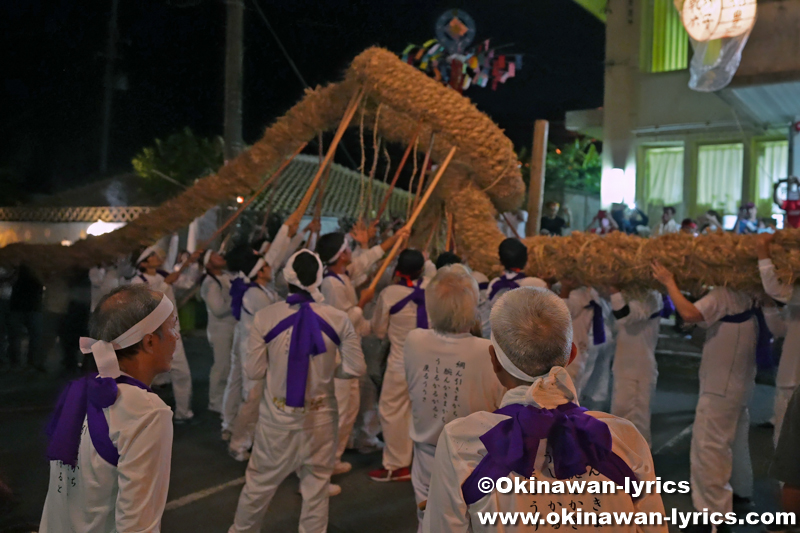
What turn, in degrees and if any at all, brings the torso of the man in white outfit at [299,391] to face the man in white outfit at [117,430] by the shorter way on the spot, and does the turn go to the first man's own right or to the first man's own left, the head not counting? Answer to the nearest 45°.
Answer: approximately 180°

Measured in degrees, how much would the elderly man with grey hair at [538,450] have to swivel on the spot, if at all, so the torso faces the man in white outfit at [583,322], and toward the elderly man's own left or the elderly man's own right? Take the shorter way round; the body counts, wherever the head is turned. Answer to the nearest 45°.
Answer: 0° — they already face them

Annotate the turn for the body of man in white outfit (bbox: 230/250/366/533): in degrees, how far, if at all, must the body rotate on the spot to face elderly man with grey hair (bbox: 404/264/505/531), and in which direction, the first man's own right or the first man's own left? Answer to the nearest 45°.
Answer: approximately 135° to the first man's own right

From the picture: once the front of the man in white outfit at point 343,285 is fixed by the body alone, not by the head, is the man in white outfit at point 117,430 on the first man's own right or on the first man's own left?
on the first man's own right

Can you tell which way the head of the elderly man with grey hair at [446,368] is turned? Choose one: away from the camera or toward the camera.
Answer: away from the camera

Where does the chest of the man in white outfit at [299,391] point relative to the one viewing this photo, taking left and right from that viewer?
facing away from the viewer

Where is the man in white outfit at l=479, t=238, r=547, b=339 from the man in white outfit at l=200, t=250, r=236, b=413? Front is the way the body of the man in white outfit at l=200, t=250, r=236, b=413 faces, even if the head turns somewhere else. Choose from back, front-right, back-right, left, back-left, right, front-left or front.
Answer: front-right

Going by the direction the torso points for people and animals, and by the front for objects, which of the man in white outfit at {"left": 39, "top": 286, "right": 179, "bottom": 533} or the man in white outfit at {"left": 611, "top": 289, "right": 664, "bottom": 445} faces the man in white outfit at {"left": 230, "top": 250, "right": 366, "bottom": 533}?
the man in white outfit at {"left": 39, "top": 286, "right": 179, "bottom": 533}

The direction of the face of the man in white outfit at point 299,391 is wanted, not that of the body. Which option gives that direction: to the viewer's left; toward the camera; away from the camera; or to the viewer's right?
away from the camera

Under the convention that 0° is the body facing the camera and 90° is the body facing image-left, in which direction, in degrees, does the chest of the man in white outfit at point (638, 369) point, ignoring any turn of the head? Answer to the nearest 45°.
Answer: approximately 180°
